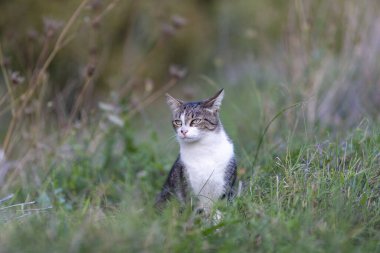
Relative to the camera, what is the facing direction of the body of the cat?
toward the camera
